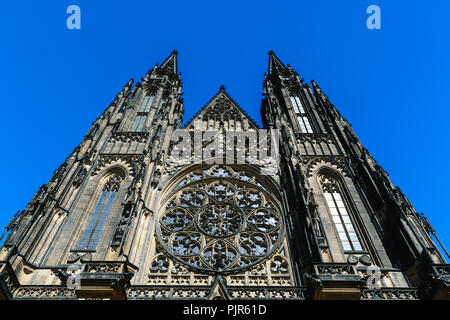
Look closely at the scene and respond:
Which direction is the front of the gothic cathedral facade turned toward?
toward the camera
